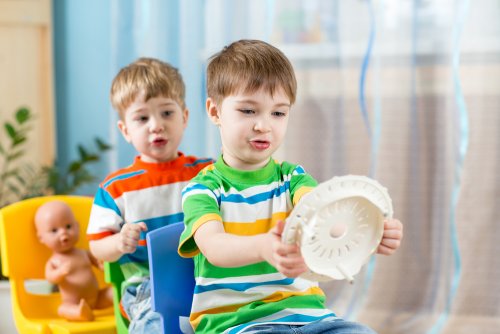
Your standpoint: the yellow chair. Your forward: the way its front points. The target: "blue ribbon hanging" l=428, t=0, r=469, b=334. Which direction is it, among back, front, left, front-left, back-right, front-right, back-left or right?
front-left

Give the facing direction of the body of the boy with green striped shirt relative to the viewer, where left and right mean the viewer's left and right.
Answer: facing the viewer and to the right of the viewer

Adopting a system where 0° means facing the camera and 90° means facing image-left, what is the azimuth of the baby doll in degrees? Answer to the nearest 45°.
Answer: approximately 315°

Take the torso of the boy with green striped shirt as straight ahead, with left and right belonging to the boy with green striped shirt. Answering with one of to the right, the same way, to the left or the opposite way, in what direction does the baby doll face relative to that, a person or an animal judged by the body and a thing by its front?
the same way

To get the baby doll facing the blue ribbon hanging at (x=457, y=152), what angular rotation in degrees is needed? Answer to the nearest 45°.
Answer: approximately 45° to its left

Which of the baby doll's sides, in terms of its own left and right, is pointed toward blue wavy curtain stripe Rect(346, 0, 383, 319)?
left

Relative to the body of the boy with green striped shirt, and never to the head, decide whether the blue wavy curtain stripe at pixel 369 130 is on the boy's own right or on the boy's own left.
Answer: on the boy's own left

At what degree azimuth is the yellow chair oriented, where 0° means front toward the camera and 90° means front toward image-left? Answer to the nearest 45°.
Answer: approximately 315°
